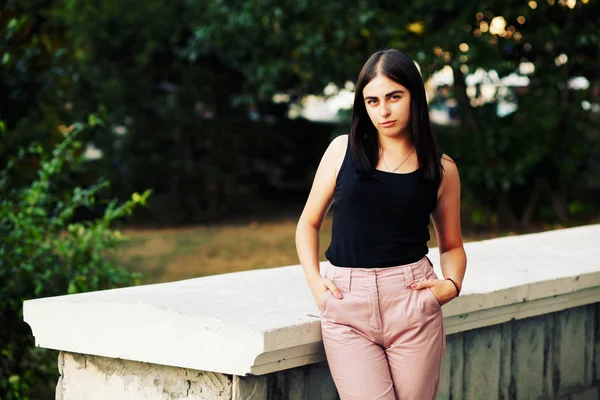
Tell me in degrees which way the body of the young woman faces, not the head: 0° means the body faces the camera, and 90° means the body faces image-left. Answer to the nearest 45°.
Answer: approximately 0°

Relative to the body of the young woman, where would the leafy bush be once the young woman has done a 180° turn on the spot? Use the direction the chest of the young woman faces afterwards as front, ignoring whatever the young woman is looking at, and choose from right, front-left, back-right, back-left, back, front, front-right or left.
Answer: front-left

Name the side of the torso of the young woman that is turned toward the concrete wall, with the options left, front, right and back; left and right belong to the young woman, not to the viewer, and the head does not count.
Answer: back
